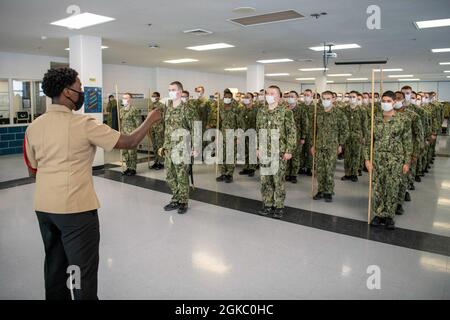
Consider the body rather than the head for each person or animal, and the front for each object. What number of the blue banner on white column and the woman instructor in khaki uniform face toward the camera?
1

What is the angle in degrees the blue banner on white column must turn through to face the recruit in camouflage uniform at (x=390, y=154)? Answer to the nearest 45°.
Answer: approximately 45° to its left

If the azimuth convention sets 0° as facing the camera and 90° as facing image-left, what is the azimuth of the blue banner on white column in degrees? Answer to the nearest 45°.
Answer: approximately 0°

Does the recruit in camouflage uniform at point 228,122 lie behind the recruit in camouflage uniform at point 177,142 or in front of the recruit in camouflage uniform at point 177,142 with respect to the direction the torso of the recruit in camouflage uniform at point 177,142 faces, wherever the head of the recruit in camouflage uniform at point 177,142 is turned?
behind

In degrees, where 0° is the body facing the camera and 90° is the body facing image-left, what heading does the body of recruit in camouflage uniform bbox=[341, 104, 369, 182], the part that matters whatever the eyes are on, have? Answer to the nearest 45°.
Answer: approximately 45°

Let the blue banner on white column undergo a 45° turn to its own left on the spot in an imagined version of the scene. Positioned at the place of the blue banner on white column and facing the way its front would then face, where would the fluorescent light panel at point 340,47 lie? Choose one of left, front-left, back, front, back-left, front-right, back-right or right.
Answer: front-left

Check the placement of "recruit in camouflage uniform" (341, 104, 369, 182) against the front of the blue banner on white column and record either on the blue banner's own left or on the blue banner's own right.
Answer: on the blue banner's own left

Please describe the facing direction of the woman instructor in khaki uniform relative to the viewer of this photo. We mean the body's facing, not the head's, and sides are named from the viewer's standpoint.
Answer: facing away from the viewer and to the right of the viewer

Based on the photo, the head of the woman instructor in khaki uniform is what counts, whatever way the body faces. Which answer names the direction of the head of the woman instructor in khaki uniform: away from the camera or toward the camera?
away from the camera
